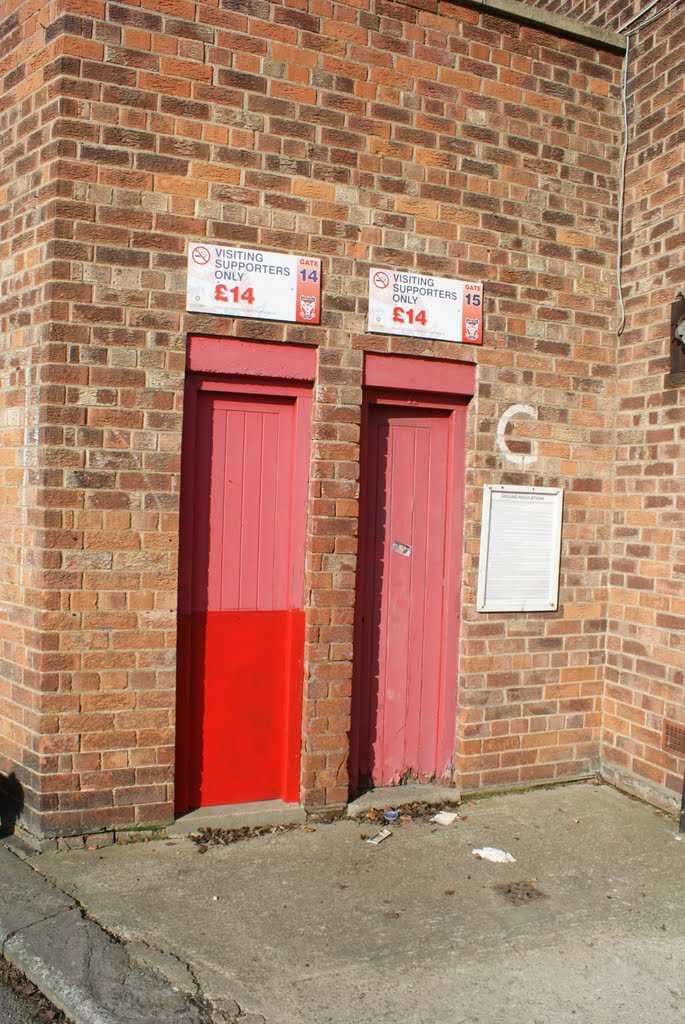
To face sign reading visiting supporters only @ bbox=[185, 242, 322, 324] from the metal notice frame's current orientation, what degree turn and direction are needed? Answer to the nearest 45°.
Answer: approximately 45° to its right

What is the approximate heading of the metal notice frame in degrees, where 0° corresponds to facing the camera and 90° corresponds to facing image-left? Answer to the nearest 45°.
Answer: approximately 0°

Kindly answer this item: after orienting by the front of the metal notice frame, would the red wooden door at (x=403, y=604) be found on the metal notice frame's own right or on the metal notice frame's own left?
on the metal notice frame's own right

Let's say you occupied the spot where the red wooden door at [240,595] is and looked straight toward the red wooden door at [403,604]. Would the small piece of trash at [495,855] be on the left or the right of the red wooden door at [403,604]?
right

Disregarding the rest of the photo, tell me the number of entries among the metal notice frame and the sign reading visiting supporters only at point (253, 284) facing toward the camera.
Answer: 2

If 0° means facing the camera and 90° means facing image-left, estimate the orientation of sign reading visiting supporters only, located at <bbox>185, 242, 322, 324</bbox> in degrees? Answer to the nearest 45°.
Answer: approximately 0°
